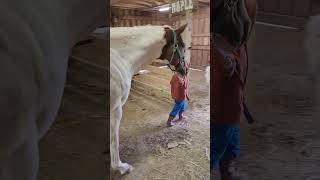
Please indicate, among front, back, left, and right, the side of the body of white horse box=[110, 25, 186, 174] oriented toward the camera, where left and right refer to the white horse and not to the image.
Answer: right
